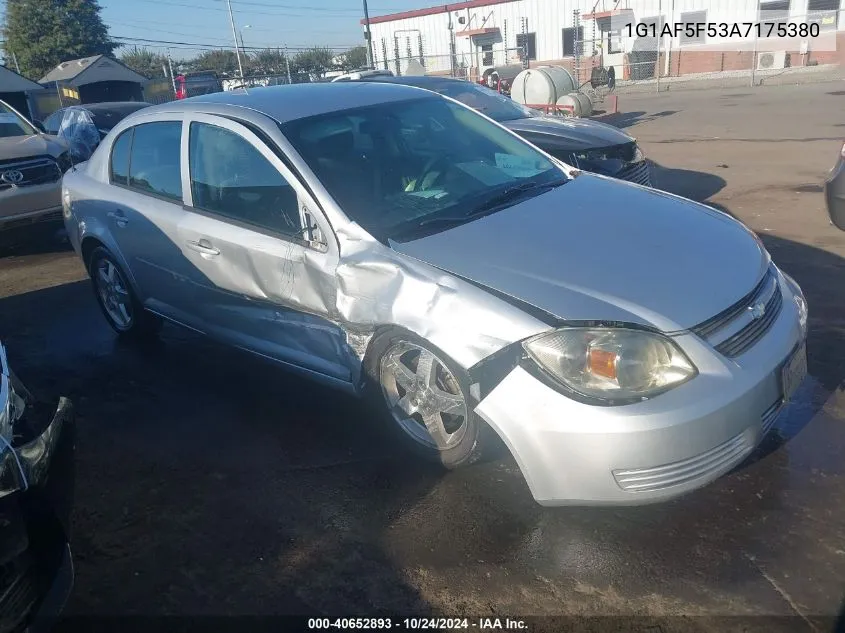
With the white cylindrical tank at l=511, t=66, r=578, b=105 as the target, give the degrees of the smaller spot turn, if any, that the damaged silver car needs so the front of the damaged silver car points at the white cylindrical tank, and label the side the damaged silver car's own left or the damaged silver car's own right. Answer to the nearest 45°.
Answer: approximately 135° to the damaged silver car's own left

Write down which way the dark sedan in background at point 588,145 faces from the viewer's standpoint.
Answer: facing the viewer and to the right of the viewer

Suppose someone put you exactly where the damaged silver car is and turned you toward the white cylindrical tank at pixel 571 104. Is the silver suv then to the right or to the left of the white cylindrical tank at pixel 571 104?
left

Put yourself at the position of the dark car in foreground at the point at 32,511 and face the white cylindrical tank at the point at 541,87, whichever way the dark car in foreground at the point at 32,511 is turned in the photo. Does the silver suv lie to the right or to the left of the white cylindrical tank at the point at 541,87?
left

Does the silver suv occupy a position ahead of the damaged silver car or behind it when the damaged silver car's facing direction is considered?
behind

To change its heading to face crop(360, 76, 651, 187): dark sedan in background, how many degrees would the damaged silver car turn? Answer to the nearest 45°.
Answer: approximately 135° to its left

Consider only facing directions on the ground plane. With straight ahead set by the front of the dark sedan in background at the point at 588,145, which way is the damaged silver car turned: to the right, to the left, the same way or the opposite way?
the same way

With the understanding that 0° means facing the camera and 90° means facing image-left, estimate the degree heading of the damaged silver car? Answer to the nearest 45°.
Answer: approximately 315°

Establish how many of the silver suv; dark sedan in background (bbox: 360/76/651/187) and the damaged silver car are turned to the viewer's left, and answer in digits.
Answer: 0

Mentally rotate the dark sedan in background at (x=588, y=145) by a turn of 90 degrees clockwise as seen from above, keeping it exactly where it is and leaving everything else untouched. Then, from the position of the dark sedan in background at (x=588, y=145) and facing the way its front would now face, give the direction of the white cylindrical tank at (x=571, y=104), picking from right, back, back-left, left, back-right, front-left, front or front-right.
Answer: back-right

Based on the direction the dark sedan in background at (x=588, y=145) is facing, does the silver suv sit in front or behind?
behind

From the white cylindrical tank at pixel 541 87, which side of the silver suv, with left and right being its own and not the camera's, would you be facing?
left

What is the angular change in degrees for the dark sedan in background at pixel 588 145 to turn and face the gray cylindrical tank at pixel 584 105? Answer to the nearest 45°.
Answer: approximately 135° to its left

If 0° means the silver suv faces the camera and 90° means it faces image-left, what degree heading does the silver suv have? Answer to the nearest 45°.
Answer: approximately 315°

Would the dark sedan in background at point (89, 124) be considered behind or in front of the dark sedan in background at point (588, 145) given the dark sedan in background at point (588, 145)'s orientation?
behind
